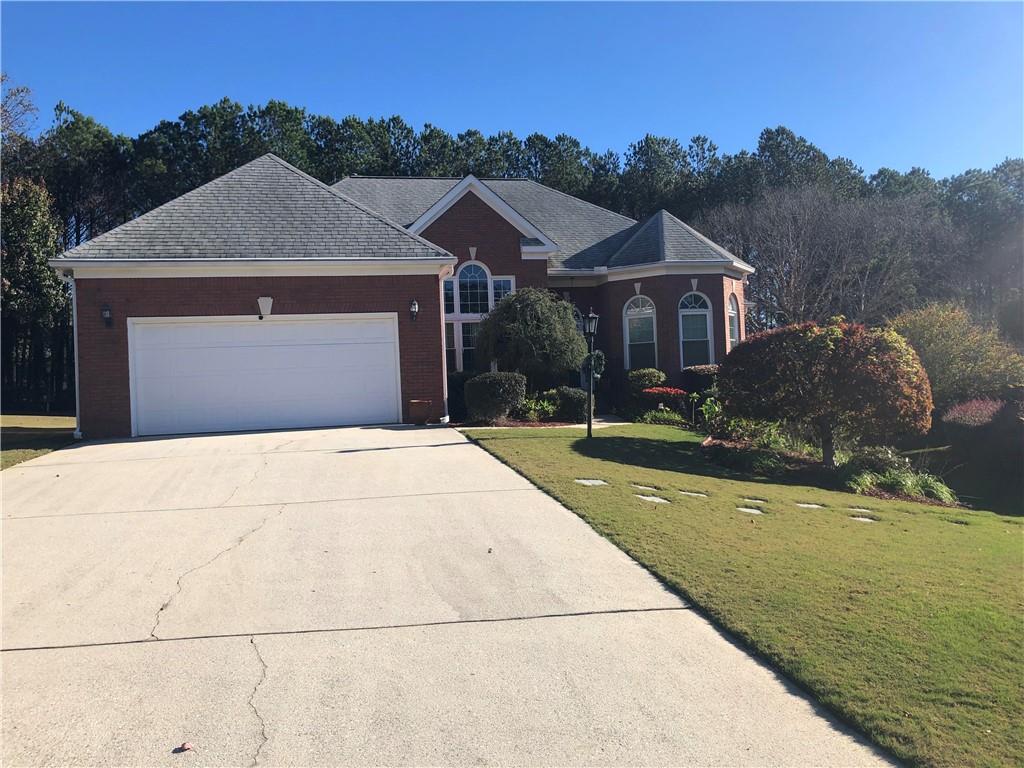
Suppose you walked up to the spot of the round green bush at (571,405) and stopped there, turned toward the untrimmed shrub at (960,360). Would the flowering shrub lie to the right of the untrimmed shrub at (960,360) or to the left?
left

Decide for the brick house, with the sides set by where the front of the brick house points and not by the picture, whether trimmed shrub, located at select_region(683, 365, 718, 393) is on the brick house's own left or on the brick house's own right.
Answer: on the brick house's own left

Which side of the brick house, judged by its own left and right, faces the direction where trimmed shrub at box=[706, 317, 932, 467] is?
left

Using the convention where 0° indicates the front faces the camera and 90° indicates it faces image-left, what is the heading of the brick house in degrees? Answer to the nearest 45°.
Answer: approximately 0°

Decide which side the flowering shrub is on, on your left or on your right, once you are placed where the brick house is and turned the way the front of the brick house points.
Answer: on your left

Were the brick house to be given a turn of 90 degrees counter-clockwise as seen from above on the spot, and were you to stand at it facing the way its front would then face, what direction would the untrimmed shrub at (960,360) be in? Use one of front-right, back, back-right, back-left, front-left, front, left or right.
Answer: front

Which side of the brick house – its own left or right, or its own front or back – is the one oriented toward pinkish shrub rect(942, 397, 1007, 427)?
left

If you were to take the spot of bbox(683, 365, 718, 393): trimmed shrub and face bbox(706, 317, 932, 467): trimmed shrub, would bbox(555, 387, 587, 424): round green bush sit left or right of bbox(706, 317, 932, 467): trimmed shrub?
right
